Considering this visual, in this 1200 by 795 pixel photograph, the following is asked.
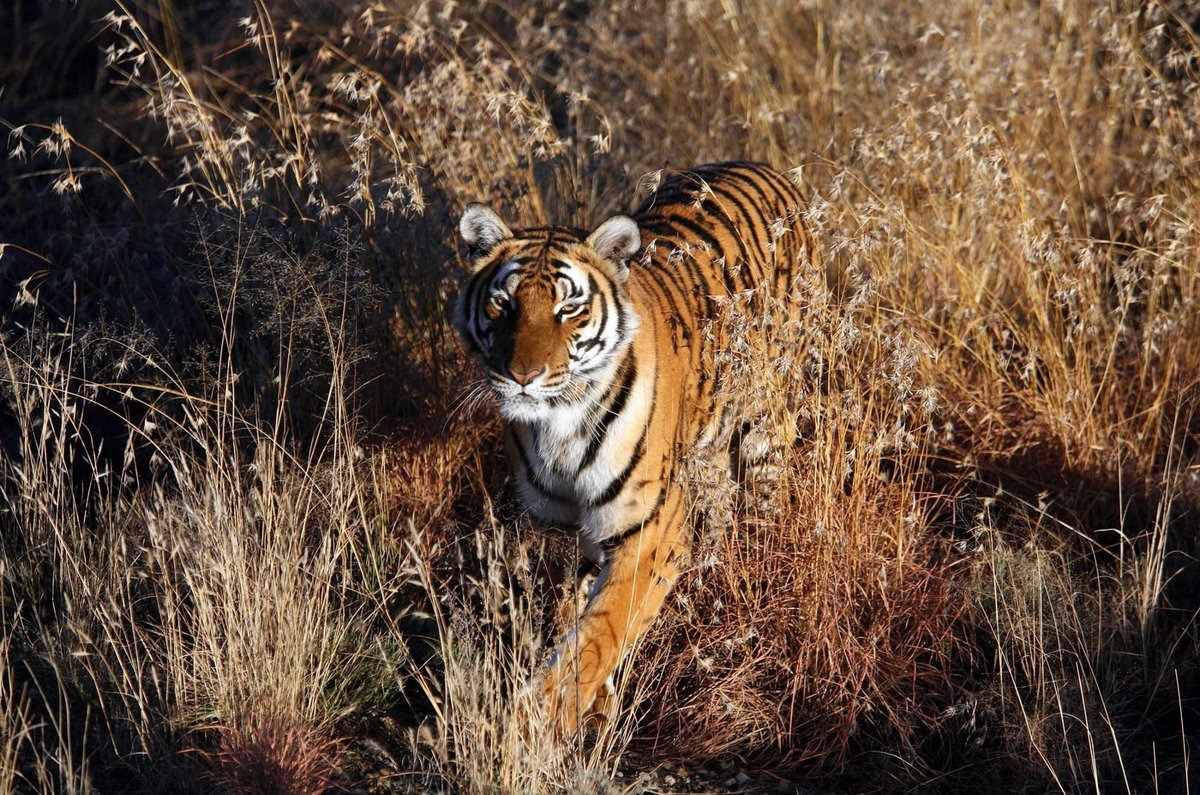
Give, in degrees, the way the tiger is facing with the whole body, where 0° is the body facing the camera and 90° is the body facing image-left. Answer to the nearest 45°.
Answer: approximately 45°

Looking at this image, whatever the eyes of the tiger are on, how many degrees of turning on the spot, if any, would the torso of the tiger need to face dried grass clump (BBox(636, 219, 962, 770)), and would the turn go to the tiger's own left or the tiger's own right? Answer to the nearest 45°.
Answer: approximately 135° to the tiger's own left
